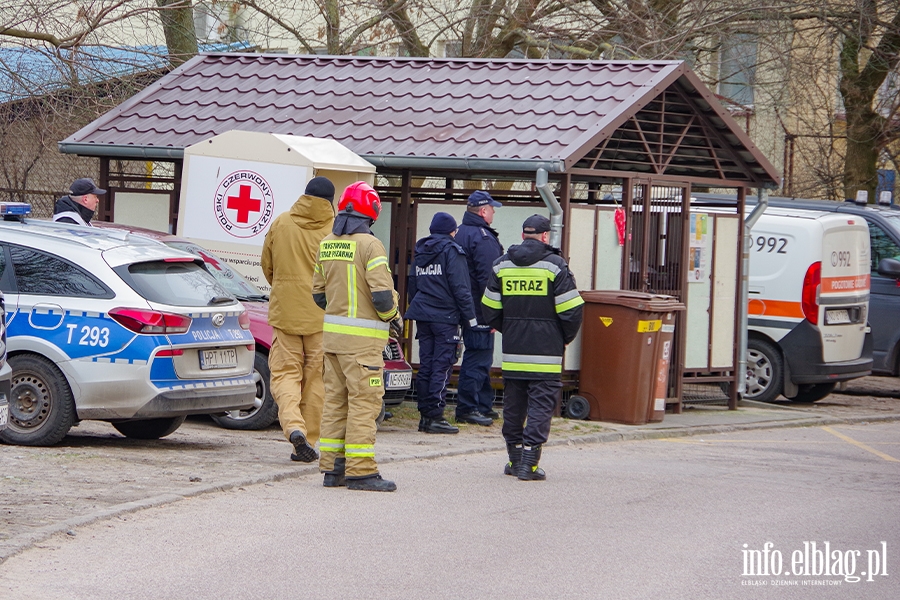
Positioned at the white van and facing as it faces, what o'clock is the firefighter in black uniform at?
The firefighter in black uniform is roughly at 8 o'clock from the white van.

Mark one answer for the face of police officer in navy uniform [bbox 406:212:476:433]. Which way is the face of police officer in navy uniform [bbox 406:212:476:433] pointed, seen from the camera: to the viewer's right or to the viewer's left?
to the viewer's right

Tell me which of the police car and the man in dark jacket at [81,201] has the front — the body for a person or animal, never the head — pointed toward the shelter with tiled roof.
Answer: the man in dark jacket

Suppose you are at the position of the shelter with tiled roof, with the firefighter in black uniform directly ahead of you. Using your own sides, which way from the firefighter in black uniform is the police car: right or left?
right

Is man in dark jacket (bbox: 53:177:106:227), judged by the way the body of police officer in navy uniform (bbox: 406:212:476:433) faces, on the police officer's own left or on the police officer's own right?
on the police officer's own left

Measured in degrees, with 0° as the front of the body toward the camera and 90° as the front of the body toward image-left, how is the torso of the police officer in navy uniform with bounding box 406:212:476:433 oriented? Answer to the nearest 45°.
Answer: approximately 225°

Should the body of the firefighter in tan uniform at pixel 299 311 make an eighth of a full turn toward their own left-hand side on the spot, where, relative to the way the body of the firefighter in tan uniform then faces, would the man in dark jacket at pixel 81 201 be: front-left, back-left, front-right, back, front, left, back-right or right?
front-left

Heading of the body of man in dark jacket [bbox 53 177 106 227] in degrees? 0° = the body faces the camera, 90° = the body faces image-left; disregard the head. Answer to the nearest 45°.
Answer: approximately 270°

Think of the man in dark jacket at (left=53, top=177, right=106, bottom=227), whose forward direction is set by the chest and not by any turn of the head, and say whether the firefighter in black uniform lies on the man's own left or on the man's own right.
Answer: on the man's own right
